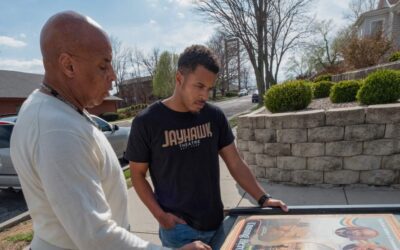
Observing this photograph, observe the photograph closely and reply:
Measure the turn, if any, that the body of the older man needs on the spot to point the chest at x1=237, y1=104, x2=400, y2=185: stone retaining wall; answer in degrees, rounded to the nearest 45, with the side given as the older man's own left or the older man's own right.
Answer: approximately 45° to the older man's own left

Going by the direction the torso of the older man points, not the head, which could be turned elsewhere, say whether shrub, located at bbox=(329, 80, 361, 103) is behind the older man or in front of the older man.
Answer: in front

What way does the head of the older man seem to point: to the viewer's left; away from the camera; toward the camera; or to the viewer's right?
to the viewer's right

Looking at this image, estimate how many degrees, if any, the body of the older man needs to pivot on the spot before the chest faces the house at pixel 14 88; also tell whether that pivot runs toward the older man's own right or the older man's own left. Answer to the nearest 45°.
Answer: approximately 90° to the older man's own left

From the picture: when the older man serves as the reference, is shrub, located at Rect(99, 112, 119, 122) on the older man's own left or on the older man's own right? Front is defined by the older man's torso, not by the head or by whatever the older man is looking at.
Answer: on the older man's own left

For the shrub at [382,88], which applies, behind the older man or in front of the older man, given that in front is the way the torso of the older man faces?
in front

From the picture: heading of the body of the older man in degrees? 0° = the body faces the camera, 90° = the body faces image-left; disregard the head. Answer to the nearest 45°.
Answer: approximately 270°

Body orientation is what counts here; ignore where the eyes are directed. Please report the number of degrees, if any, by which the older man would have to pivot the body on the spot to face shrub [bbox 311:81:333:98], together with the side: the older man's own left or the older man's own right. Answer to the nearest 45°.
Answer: approximately 45° to the older man's own left
